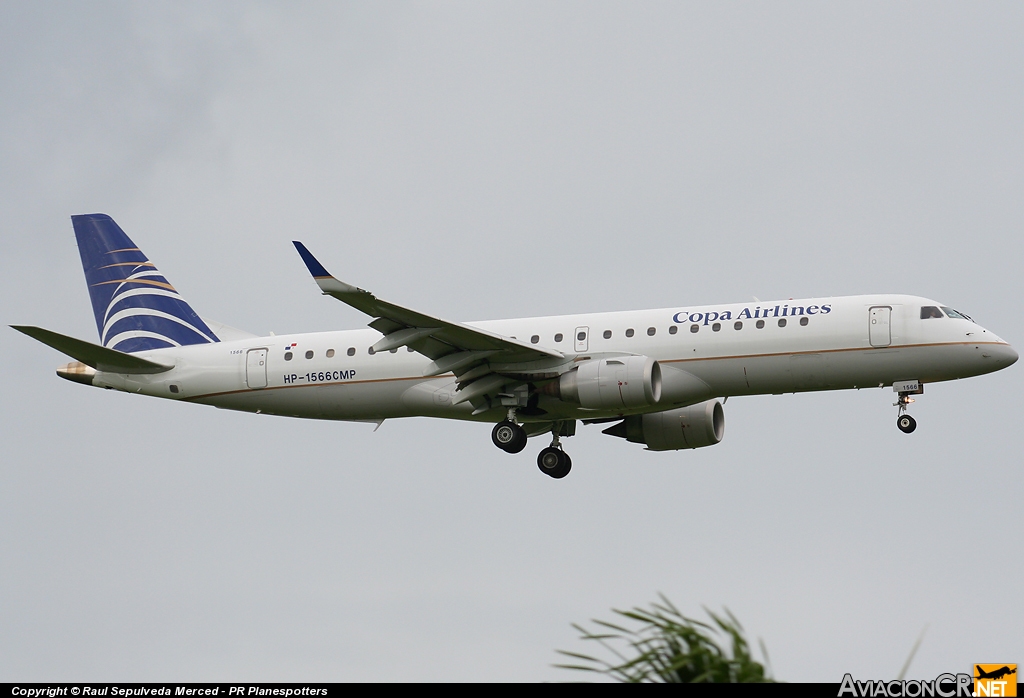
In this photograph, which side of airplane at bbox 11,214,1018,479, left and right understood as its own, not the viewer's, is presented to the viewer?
right
